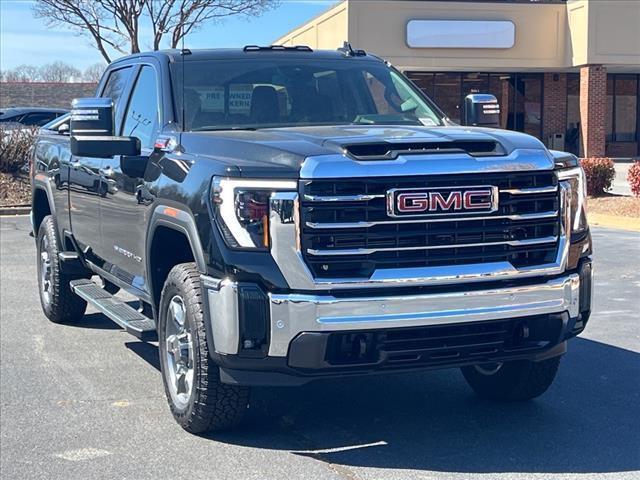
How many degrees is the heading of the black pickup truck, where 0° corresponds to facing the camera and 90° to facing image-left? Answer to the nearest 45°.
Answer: approximately 315°

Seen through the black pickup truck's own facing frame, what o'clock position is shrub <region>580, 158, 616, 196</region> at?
The shrub is roughly at 8 o'clock from the black pickup truck.

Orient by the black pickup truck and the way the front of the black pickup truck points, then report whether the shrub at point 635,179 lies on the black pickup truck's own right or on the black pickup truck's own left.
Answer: on the black pickup truck's own left
